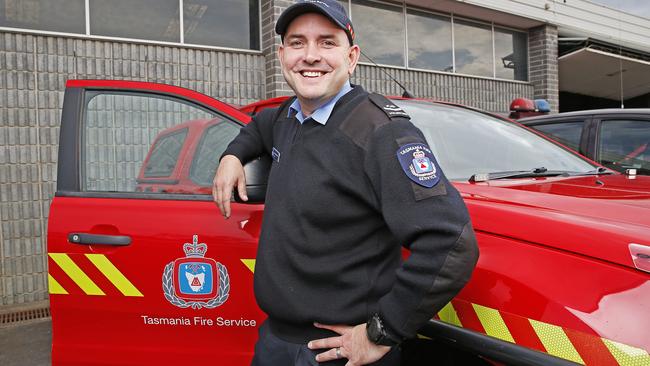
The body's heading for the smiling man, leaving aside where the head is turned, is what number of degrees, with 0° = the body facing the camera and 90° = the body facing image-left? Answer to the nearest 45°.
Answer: approximately 45°

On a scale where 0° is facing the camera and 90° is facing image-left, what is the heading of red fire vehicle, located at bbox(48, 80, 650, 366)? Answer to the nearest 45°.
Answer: approximately 315°

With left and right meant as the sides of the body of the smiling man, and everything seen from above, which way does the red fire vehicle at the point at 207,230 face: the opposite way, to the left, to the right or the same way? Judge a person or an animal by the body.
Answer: to the left
